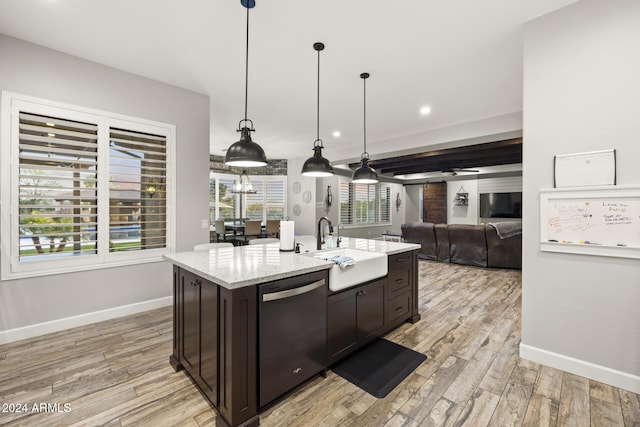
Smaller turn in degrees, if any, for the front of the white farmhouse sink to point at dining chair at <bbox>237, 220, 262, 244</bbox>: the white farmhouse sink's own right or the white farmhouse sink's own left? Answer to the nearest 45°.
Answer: approximately 180°

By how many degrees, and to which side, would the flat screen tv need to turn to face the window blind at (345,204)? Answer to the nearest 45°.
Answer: approximately 45° to its right

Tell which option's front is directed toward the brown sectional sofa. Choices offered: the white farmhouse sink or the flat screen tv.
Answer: the flat screen tv

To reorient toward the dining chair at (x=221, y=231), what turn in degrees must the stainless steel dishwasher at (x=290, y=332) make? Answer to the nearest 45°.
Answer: approximately 135° to its left

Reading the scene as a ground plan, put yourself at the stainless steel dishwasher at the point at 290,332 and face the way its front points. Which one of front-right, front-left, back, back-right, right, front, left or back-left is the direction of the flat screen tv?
left

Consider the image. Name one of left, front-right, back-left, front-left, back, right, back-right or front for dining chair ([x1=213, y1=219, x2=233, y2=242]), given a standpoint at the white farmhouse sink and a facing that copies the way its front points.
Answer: back

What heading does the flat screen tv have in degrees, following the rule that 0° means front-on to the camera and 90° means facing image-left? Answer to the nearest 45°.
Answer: approximately 0°

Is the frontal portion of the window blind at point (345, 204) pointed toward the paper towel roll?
yes

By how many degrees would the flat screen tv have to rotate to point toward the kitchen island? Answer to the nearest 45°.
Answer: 0° — it already faces it

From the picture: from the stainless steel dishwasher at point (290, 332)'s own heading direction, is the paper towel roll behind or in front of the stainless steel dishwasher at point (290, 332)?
behind

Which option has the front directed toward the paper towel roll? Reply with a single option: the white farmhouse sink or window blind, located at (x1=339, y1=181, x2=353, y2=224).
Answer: the window blind

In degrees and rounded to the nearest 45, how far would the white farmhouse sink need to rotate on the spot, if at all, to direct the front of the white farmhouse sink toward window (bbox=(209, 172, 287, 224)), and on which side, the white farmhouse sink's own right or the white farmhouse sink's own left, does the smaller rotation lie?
approximately 180°

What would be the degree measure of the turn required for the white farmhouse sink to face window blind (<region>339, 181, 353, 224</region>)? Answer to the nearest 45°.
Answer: approximately 135° to its left

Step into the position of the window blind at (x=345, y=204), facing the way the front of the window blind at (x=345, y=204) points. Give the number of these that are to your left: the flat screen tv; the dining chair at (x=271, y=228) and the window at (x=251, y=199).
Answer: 1

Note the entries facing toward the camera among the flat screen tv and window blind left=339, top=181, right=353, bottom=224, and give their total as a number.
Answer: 2
